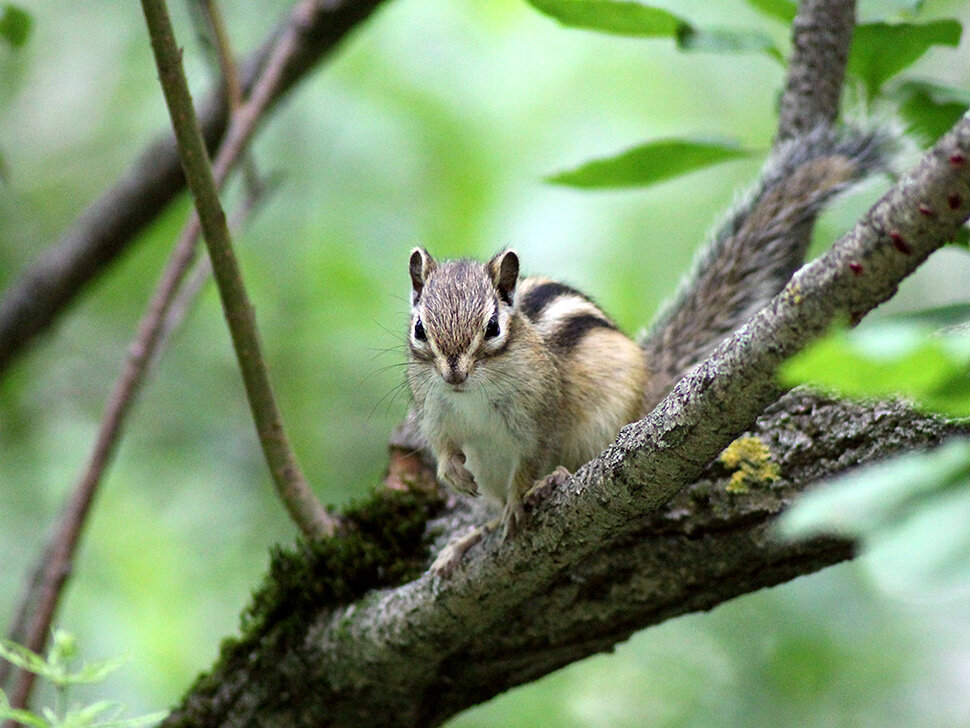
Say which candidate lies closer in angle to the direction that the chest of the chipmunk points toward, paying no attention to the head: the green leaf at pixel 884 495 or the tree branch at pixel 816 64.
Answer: the green leaf

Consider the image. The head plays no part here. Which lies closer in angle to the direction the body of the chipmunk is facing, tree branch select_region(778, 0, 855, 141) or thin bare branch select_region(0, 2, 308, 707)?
the thin bare branch

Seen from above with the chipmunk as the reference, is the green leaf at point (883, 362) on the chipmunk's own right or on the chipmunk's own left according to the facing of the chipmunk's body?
on the chipmunk's own left

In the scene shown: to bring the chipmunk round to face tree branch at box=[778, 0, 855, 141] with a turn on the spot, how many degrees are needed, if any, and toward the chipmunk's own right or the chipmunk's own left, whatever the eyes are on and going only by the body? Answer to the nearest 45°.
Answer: approximately 135° to the chipmunk's own left

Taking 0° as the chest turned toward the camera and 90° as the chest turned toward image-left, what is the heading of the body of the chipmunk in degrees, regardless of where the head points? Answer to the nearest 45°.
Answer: approximately 45°

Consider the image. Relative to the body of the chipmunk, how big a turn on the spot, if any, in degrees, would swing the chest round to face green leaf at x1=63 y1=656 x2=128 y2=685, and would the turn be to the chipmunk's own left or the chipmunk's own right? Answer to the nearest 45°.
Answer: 0° — it already faces it
